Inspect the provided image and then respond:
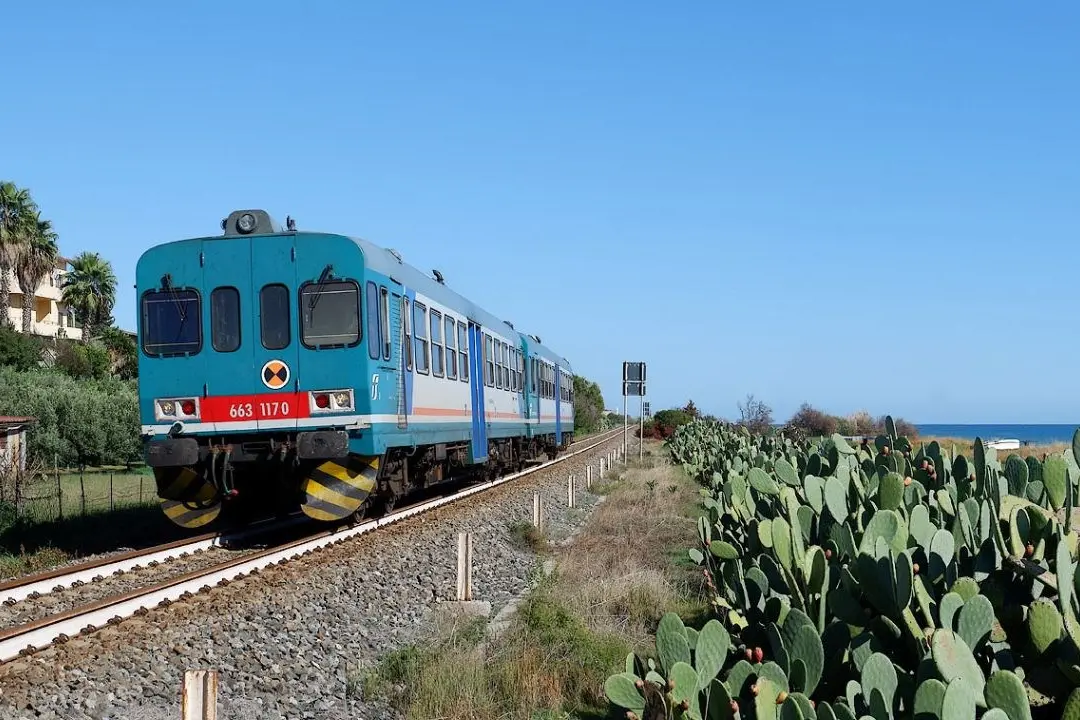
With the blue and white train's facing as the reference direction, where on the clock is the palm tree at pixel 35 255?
The palm tree is roughly at 4 o'clock from the blue and white train.

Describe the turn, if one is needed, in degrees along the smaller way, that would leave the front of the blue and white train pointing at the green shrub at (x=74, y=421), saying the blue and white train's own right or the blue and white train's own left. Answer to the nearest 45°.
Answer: approximately 135° to the blue and white train's own right

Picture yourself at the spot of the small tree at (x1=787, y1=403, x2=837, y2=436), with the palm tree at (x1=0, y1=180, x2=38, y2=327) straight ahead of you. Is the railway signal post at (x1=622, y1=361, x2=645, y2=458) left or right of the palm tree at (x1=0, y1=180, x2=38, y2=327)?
left
